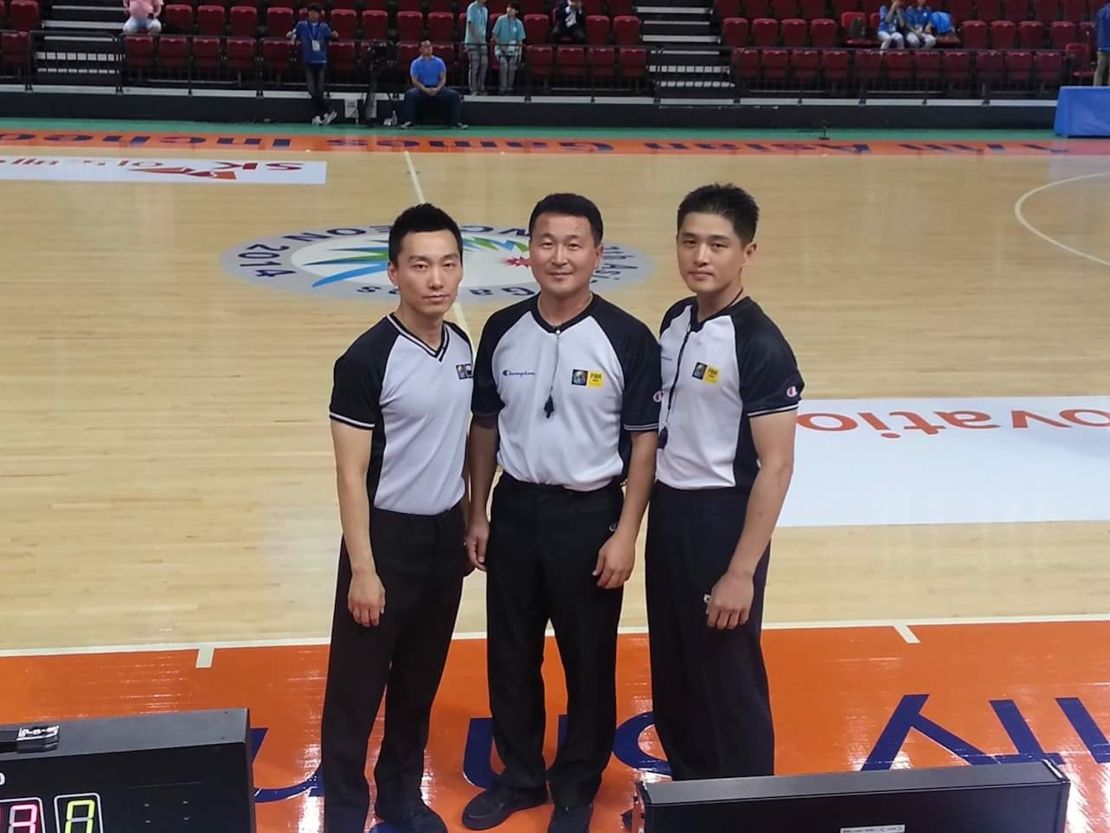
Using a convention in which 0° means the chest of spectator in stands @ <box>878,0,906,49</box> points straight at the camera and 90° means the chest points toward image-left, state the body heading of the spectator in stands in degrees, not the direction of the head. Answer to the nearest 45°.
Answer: approximately 0°

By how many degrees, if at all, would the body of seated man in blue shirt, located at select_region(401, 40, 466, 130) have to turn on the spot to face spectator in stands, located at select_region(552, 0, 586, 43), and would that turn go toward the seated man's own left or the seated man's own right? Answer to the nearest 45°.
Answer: approximately 135° to the seated man's own left

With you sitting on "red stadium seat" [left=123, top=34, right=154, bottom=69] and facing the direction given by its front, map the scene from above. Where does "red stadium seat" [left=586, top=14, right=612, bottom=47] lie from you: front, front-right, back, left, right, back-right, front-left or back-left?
left

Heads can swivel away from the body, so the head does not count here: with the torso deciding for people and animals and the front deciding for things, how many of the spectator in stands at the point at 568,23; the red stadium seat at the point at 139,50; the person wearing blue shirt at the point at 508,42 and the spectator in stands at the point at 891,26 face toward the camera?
4

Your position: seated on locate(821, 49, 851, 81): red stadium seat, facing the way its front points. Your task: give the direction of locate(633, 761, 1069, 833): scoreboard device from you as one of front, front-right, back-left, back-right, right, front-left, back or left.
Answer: front

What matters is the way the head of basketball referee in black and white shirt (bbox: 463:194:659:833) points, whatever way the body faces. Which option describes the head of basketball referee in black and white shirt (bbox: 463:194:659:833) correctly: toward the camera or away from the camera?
toward the camera

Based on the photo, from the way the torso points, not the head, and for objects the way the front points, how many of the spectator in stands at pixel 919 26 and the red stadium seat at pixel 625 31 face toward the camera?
2

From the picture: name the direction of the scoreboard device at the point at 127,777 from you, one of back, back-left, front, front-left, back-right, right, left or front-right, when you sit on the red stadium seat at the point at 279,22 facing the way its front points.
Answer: front

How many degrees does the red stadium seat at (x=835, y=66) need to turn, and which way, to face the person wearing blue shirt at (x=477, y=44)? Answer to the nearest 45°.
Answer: approximately 45° to its right

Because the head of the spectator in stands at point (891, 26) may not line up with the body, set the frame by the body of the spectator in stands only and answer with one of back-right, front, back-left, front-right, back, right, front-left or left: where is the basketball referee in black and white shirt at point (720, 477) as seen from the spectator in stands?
front

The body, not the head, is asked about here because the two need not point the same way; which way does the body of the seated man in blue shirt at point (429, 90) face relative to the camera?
toward the camera

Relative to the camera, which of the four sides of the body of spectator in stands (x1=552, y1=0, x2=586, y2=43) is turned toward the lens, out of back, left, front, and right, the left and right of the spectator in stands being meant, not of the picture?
front

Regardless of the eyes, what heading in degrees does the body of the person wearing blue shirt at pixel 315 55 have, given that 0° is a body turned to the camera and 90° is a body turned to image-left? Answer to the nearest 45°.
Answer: approximately 0°

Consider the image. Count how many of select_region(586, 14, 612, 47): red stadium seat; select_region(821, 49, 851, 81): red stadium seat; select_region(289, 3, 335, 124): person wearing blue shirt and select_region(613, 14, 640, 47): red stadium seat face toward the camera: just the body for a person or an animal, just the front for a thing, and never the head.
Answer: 4

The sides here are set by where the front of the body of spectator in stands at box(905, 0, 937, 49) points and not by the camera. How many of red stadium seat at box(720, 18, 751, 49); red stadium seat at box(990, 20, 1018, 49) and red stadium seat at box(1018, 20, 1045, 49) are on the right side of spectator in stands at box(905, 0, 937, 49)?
1

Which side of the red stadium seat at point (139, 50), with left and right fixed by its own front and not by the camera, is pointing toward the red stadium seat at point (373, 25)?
left

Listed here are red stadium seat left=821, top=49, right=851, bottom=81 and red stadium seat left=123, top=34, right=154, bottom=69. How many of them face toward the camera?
2

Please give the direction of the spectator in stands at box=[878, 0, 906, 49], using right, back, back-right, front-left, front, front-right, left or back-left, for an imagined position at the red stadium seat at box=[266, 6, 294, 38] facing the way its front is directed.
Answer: left

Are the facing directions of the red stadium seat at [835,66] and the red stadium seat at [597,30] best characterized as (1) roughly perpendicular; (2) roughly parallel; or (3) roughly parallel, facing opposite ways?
roughly parallel
